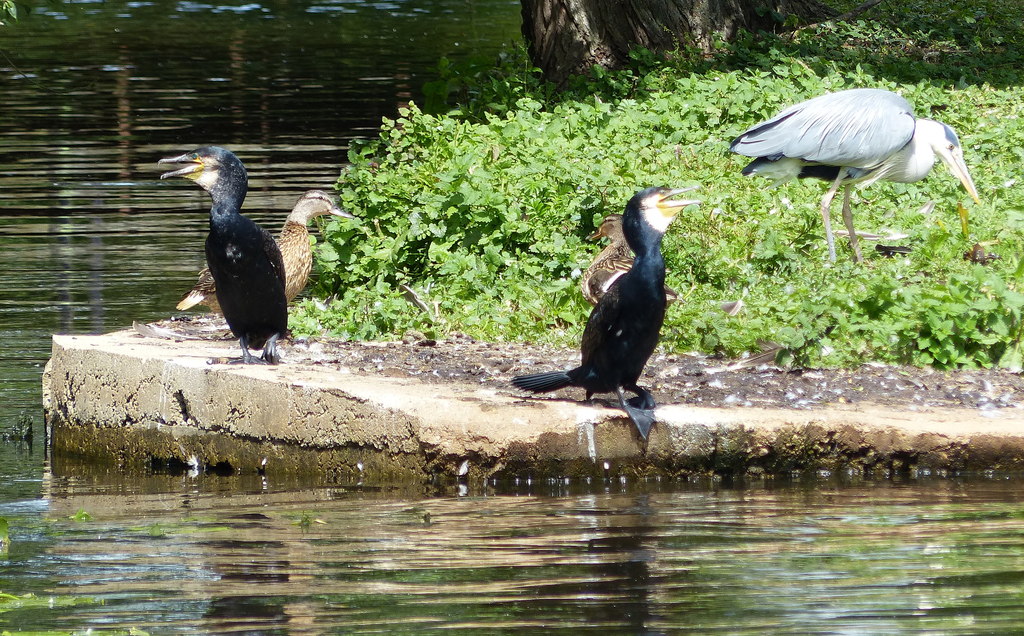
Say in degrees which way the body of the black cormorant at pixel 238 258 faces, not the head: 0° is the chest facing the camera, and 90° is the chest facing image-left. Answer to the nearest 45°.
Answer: approximately 45°

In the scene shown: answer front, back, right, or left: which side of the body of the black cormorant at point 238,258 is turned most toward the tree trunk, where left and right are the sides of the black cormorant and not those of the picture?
back

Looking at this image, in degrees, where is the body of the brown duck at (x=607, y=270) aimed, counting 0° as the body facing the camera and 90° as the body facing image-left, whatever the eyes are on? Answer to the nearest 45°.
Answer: approximately 90°

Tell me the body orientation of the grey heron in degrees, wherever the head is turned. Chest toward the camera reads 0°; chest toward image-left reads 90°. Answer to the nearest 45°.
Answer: approximately 270°

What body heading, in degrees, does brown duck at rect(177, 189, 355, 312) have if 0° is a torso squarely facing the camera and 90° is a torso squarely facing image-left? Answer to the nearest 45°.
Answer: approximately 270°

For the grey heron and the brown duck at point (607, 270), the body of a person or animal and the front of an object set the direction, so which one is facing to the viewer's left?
the brown duck

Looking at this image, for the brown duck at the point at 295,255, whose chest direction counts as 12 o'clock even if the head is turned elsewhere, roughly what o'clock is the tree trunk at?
The tree trunk is roughly at 10 o'clock from the brown duck.

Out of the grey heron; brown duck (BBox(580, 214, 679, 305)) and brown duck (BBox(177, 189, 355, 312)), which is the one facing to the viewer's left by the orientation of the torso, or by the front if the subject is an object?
brown duck (BBox(580, 214, 679, 305))

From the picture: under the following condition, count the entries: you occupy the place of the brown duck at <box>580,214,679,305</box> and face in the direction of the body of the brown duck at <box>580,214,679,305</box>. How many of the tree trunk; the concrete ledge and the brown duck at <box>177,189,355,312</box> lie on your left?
1

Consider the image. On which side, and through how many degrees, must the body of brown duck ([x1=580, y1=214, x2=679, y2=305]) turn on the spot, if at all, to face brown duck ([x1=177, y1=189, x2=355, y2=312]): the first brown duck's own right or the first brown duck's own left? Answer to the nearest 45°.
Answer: approximately 45° to the first brown duck's own right

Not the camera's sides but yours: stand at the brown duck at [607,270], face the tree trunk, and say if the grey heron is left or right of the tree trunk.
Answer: right

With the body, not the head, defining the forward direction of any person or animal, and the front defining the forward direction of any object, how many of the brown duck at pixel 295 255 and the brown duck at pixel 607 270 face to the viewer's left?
1
